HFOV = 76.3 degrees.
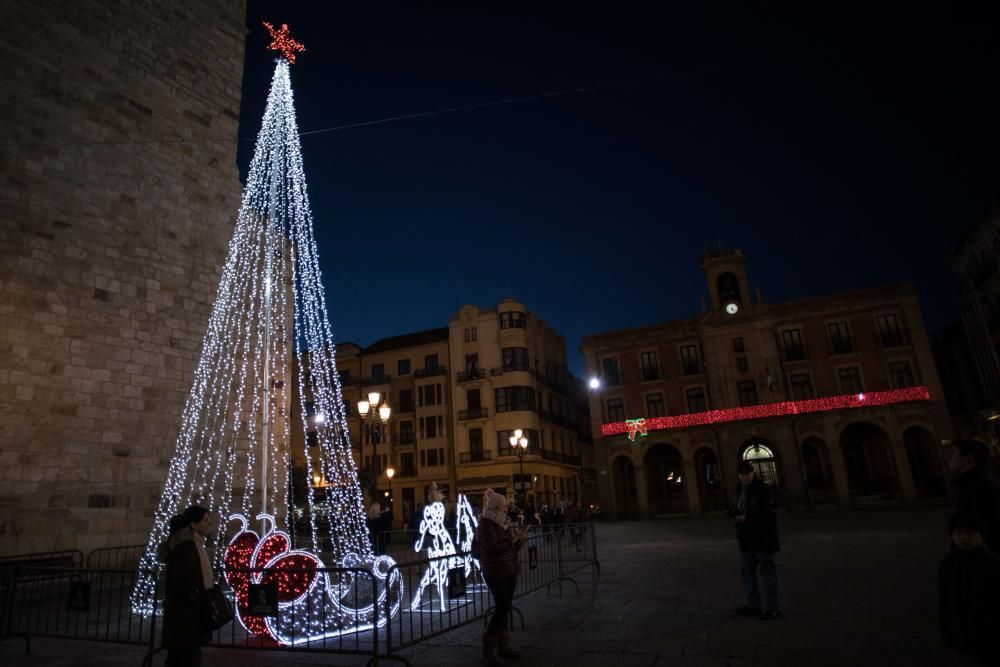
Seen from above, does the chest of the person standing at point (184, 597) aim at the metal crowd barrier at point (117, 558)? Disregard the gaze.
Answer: no

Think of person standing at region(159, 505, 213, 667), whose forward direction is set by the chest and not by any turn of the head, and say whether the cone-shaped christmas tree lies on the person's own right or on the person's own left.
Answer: on the person's own left

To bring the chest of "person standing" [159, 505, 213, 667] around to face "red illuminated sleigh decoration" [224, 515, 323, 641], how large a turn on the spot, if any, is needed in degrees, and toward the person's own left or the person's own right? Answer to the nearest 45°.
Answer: approximately 90° to the person's own left

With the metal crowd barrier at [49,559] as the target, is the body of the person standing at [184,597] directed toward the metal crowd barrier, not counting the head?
no

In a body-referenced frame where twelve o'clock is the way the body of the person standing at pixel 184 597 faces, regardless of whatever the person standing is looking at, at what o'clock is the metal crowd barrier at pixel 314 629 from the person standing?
The metal crowd barrier is roughly at 10 o'clock from the person standing.
